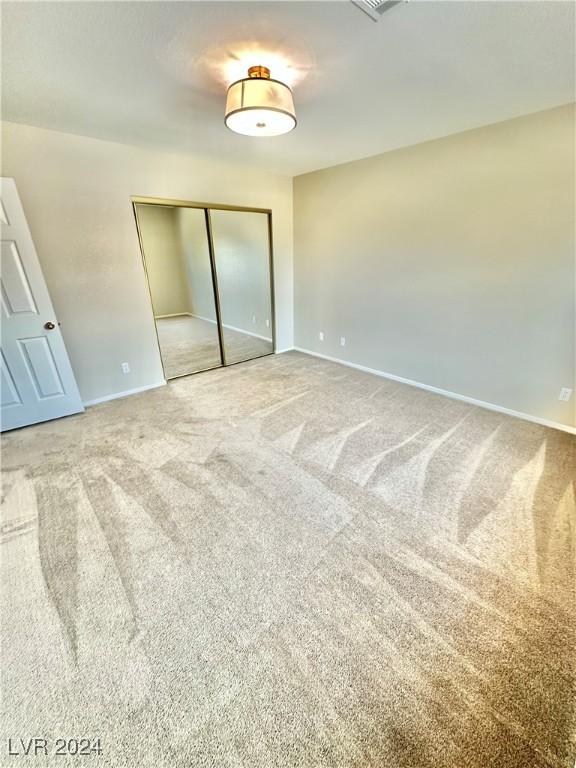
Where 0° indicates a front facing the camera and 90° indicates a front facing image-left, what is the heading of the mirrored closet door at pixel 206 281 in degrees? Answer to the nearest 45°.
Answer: approximately 315°

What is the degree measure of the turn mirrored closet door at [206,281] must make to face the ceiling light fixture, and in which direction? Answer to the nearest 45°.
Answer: approximately 45° to its right

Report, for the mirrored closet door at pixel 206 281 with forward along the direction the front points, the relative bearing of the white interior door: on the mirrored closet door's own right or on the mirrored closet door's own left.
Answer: on the mirrored closet door's own right

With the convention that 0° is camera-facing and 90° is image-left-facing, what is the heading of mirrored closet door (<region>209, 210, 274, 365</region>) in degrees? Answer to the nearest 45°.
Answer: approximately 315°

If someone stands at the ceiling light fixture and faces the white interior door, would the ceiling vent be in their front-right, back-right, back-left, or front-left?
back-left

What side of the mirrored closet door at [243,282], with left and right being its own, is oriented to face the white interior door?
right

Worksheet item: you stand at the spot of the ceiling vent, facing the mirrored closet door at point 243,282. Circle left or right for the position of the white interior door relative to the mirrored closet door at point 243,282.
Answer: left

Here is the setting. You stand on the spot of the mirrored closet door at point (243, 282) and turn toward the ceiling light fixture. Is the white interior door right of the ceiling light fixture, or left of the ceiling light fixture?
right

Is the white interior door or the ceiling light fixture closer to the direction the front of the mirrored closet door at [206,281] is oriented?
the ceiling light fixture

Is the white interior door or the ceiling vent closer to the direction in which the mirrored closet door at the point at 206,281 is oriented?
the ceiling vent

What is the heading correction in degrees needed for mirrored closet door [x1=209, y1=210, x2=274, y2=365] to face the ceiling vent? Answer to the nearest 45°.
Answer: approximately 45° to its right

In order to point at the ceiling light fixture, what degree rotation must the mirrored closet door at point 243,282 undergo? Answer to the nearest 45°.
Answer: approximately 45° to its right
